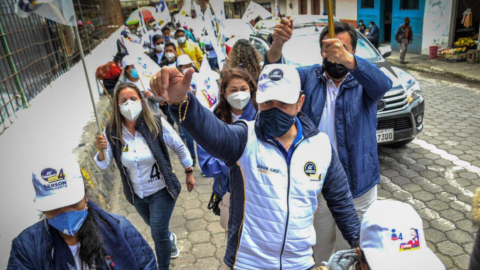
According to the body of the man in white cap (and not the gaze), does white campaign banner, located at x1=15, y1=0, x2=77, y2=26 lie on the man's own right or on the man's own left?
on the man's own right

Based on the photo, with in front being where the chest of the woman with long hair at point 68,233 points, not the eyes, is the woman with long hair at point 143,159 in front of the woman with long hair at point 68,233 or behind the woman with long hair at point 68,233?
behind

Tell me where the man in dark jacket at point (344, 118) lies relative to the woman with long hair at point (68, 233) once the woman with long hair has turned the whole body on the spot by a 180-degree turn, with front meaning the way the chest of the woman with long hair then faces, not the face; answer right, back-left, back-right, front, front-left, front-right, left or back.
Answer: right

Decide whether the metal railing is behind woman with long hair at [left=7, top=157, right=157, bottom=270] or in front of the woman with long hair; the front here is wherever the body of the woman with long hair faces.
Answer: behind

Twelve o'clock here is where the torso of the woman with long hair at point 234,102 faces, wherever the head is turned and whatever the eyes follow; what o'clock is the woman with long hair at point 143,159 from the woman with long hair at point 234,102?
the woman with long hair at point 143,159 is roughly at 3 o'clock from the woman with long hair at point 234,102.

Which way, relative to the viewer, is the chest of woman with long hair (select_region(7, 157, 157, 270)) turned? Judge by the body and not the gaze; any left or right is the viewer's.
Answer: facing the viewer

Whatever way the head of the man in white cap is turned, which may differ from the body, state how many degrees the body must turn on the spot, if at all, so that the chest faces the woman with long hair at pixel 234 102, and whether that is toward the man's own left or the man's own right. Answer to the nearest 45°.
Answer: approximately 180°

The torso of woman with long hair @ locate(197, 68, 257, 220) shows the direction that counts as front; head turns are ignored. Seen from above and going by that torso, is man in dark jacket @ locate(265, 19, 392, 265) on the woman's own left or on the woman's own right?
on the woman's own left

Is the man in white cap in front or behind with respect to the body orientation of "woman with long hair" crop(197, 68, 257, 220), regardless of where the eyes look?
in front

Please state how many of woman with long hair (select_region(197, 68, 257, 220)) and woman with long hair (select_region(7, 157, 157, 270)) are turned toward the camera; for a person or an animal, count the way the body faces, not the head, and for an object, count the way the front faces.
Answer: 2

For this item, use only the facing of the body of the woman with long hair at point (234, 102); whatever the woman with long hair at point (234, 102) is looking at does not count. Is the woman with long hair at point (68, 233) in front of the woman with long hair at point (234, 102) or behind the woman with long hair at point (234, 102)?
in front

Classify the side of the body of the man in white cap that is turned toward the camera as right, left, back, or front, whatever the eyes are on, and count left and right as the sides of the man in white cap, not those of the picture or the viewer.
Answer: front
